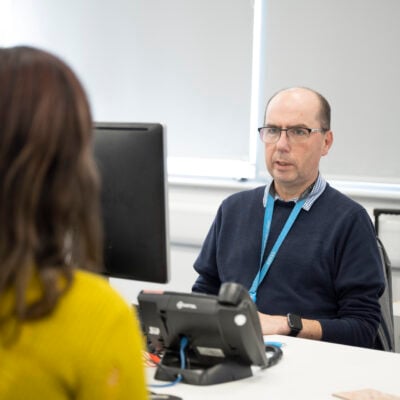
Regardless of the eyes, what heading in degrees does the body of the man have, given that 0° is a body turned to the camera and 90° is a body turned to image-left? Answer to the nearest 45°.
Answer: approximately 45°

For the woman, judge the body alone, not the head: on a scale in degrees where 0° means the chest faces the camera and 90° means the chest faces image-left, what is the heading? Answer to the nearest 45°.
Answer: approximately 180°

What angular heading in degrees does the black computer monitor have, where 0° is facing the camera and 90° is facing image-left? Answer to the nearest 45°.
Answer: approximately 225°

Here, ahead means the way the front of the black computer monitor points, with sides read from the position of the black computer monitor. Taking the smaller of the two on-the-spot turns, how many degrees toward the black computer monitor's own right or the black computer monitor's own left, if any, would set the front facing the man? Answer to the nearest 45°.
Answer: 0° — it already faces them

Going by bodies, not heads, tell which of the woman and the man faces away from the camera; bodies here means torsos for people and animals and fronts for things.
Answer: the woman

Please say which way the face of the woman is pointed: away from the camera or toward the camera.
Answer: away from the camera

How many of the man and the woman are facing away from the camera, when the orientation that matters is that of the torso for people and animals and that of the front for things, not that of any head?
1
